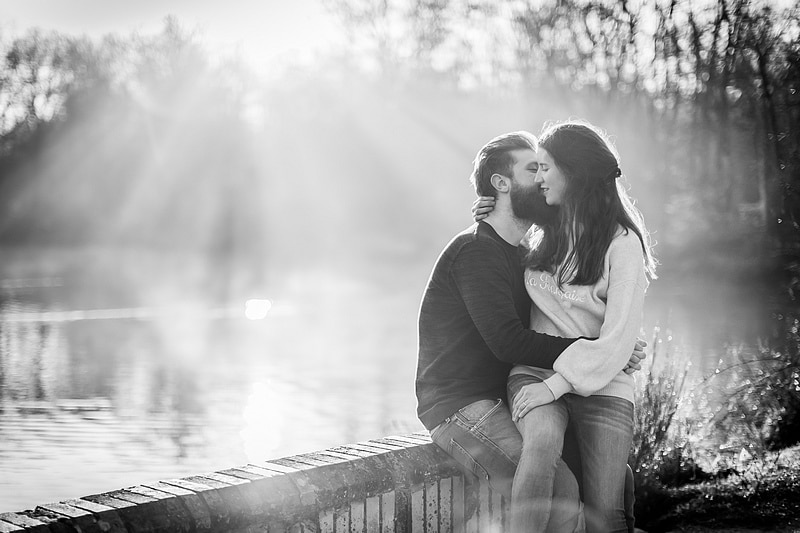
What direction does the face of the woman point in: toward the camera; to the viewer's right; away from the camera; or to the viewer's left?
to the viewer's left

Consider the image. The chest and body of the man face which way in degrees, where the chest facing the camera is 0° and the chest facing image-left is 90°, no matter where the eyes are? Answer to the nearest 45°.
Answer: approximately 270°

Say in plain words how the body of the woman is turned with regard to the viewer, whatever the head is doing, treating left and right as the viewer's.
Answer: facing the viewer and to the left of the viewer

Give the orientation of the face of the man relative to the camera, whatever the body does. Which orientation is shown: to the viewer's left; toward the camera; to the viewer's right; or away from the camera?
to the viewer's right
